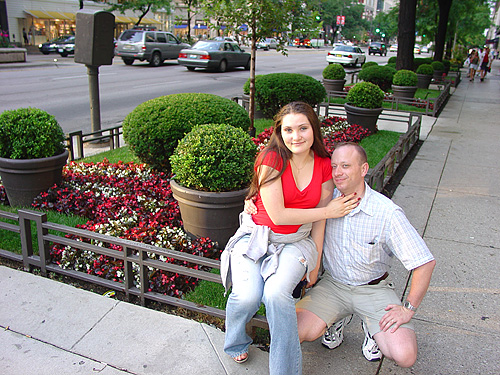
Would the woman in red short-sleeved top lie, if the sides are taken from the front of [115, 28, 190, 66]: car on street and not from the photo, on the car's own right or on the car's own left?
on the car's own right

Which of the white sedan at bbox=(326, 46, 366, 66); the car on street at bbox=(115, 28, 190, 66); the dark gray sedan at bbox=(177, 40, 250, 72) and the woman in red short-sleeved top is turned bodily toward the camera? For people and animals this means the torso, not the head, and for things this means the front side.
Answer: the woman in red short-sleeved top

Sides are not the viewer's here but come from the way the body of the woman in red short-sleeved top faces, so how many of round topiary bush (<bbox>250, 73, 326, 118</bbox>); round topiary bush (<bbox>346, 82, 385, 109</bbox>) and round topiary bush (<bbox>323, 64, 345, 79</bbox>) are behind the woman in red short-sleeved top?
3

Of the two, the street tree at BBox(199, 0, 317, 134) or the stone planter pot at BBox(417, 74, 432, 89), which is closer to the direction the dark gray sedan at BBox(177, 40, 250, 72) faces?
the stone planter pot
